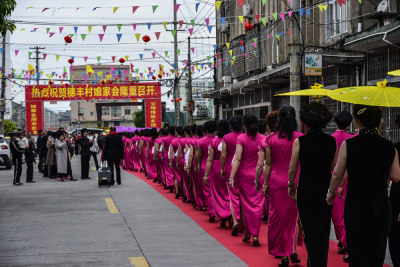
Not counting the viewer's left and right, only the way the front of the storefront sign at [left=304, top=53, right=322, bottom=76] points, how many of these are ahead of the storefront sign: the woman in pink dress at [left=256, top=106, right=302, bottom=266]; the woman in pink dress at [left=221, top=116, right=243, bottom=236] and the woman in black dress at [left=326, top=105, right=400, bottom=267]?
3

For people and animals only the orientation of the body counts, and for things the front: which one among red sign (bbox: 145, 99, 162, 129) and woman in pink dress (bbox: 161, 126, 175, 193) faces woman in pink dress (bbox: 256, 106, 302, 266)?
the red sign

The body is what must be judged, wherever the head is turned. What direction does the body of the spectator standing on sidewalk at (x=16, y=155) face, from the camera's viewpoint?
to the viewer's right

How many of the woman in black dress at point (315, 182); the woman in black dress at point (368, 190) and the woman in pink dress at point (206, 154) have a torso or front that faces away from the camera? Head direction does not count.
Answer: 3

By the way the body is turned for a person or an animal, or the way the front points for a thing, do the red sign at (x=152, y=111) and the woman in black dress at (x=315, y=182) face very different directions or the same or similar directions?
very different directions

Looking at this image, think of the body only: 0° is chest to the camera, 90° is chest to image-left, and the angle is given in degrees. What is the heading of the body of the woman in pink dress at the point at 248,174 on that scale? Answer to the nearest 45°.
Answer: approximately 135°

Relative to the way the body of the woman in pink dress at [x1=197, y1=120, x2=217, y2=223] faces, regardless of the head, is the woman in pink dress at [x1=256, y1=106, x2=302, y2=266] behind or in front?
behind

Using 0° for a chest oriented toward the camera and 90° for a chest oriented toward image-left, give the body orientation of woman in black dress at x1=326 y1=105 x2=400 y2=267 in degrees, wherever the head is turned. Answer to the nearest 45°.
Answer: approximately 180°

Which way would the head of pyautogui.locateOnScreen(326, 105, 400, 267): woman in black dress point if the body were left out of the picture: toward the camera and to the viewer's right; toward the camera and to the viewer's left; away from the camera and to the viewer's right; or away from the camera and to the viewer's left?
away from the camera and to the viewer's left

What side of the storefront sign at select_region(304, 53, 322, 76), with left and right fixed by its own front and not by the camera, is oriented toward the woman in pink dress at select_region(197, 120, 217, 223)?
front

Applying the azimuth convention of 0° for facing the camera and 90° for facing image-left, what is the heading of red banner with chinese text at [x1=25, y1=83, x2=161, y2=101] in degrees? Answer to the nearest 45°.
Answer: approximately 0°

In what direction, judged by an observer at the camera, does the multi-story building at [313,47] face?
facing the viewer and to the left of the viewer

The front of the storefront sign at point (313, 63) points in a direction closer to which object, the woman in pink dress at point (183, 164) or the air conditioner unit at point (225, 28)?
the woman in pink dress

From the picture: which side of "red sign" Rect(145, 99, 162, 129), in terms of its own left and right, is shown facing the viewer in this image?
front

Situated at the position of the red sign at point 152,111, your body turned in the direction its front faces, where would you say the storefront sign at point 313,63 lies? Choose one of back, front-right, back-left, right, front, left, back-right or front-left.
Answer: front

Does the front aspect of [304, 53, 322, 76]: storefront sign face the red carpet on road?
yes

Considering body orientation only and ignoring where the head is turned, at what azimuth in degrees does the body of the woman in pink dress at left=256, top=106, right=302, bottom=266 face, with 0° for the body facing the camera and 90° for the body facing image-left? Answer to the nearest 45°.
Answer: approximately 135°

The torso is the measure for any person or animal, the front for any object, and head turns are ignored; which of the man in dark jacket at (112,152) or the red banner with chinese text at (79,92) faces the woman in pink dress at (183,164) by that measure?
the red banner with chinese text
